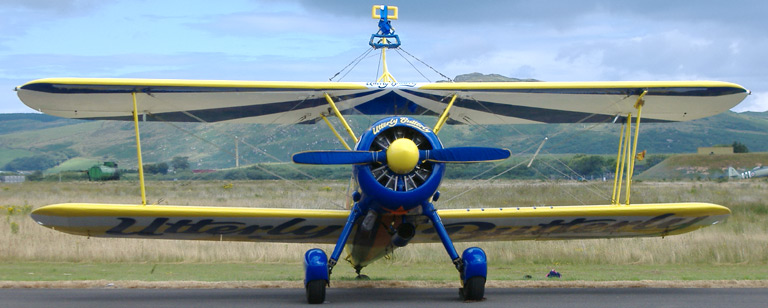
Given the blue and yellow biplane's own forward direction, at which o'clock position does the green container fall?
The green container is roughly at 5 o'clock from the blue and yellow biplane.

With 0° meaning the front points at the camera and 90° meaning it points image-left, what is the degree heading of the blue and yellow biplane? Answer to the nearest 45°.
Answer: approximately 0°
